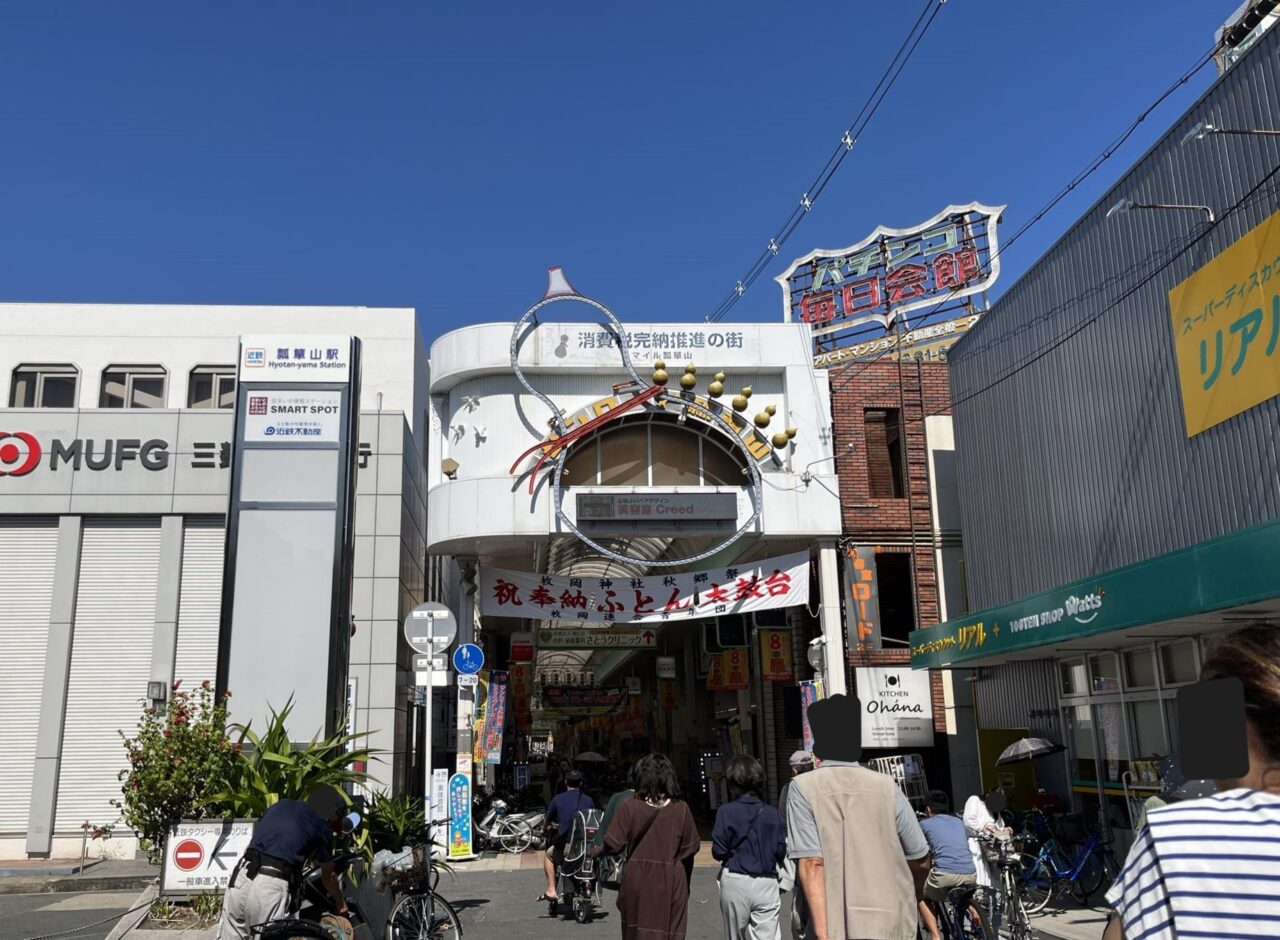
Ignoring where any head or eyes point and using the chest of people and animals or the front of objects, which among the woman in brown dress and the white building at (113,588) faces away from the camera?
the woman in brown dress

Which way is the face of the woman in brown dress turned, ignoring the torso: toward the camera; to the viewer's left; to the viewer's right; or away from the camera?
away from the camera

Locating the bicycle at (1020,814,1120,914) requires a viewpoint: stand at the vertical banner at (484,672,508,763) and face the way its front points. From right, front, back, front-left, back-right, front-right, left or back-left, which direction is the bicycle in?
front-left

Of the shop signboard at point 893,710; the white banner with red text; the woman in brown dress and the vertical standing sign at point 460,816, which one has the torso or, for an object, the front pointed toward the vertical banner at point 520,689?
the woman in brown dress

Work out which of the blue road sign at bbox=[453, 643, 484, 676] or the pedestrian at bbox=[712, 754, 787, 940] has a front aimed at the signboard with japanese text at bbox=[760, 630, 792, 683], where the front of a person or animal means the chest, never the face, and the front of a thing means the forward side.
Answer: the pedestrian

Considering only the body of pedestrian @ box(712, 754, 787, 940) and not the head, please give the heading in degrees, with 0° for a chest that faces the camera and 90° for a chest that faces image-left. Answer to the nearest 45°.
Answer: approximately 180°

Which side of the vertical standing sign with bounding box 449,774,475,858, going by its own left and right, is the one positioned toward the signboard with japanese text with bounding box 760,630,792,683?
left

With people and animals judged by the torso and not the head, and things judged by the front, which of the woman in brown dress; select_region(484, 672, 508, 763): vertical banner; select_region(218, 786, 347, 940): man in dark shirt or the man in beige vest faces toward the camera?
the vertical banner

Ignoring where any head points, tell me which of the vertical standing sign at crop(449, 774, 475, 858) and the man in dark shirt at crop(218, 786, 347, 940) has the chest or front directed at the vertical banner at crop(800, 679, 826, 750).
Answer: the man in dark shirt

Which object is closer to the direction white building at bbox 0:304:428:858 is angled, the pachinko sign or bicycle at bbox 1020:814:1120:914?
the bicycle

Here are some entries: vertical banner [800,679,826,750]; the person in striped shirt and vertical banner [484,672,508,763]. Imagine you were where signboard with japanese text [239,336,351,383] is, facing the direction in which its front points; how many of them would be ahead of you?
1
